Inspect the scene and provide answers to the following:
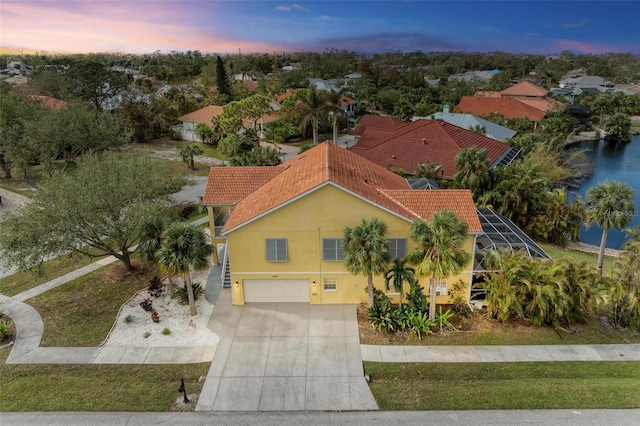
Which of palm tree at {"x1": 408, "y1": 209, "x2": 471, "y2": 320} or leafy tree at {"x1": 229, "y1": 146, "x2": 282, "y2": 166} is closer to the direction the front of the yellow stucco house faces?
the palm tree

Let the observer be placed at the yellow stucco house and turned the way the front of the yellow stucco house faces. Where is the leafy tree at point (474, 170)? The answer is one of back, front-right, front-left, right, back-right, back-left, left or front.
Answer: back-left

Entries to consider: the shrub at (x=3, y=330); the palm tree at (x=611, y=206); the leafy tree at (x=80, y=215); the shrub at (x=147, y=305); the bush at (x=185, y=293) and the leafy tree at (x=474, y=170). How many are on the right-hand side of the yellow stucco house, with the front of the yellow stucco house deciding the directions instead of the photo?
4

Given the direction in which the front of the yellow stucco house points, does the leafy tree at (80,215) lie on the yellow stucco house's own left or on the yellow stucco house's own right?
on the yellow stucco house's own right

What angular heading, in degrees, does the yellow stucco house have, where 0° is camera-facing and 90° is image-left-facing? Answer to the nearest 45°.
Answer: approximately 0°

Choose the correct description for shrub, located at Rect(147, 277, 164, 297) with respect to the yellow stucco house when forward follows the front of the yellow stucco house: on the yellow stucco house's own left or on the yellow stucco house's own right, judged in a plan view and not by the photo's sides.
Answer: on the yellow stucco house's own right

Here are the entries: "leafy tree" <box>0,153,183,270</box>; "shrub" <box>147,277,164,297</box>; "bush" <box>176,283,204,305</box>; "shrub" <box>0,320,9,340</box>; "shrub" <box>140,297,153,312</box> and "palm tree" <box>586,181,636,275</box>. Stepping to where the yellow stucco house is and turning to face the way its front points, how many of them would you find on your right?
5

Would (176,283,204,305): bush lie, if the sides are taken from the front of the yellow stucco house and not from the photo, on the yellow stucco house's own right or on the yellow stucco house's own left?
on the yellow stucco house's own right

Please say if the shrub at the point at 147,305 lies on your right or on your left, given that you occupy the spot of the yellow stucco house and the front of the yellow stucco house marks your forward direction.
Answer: on your right

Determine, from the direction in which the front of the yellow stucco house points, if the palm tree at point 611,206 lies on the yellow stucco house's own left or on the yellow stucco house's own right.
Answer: on the yellow stucco house's own left
